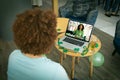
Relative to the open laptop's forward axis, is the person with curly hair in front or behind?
in front

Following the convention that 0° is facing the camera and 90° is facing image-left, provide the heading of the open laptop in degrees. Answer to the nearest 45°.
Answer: approximately 45°

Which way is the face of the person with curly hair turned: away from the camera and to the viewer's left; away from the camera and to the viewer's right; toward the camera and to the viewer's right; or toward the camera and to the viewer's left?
away from the camera and to the viewer's right
